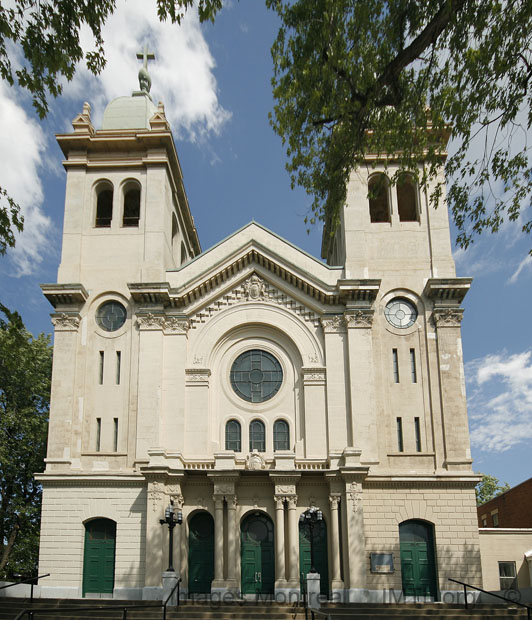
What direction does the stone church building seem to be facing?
toward the camera
